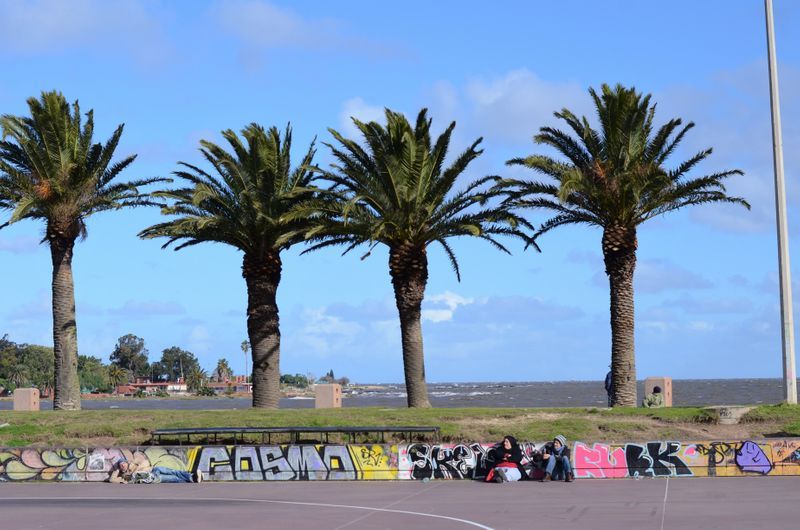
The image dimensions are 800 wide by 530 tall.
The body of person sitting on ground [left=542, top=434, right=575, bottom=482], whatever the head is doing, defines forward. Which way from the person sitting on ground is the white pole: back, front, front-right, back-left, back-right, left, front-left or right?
back-left

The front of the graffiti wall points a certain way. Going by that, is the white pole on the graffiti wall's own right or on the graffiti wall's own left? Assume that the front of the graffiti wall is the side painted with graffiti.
on the graffiti wall's own left

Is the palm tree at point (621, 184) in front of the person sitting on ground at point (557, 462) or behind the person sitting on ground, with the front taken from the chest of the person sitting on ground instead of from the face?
behind

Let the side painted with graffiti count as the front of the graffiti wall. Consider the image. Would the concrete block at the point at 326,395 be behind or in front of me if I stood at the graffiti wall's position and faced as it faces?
behind

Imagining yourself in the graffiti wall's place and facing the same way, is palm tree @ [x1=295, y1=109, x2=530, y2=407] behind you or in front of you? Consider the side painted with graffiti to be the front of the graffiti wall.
behind

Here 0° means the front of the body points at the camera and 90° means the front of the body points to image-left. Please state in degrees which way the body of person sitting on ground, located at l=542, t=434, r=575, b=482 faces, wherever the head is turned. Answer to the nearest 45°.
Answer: approximately 0°

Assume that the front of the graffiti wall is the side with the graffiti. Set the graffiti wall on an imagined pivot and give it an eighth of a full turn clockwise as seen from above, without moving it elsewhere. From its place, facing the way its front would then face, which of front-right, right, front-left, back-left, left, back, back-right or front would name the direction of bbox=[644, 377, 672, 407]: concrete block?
back

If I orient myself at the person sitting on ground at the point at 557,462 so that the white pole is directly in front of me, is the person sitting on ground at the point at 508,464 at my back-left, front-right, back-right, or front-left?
back-left
